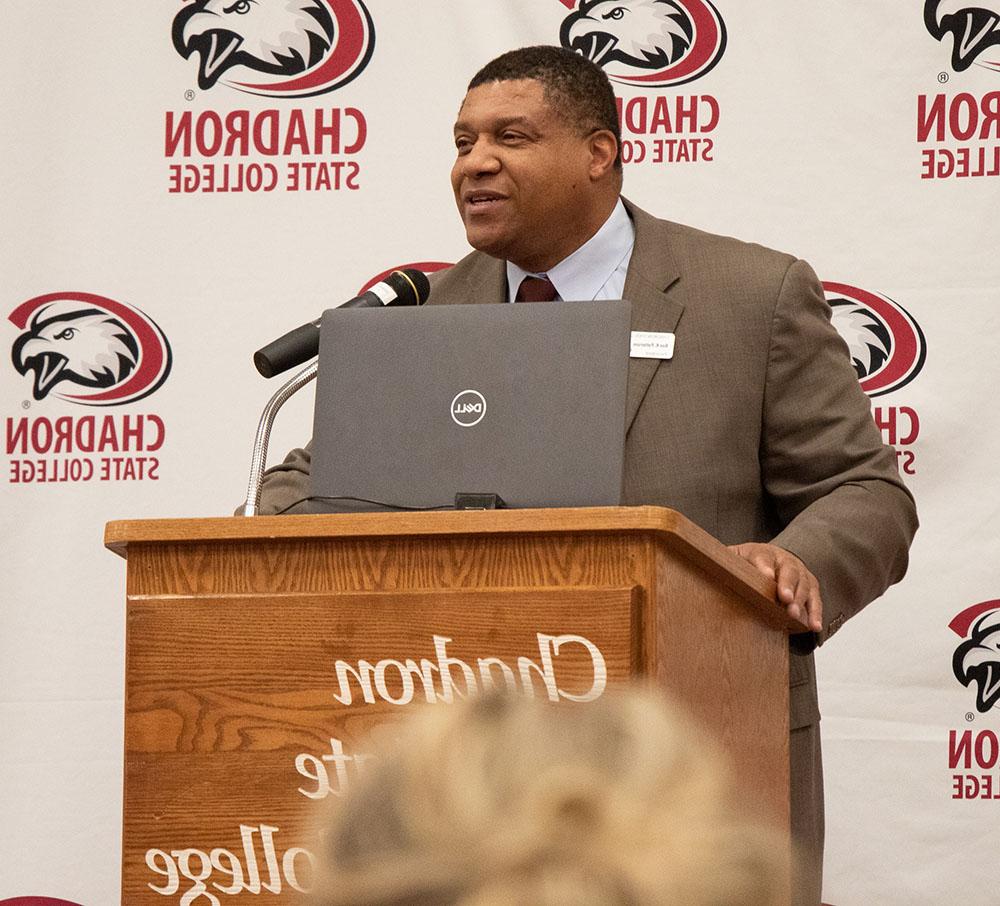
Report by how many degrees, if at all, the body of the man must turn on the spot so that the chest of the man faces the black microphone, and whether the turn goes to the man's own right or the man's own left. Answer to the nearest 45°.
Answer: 0° — they already face it

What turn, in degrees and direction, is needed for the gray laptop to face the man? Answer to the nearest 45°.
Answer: approximately 45° to its right

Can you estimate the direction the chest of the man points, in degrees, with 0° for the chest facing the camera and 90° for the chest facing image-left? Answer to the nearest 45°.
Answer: approximately 45°

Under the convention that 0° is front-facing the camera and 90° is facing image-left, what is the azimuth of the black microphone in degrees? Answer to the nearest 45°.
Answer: approximately 225°

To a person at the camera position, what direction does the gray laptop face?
facing away from the viewer
